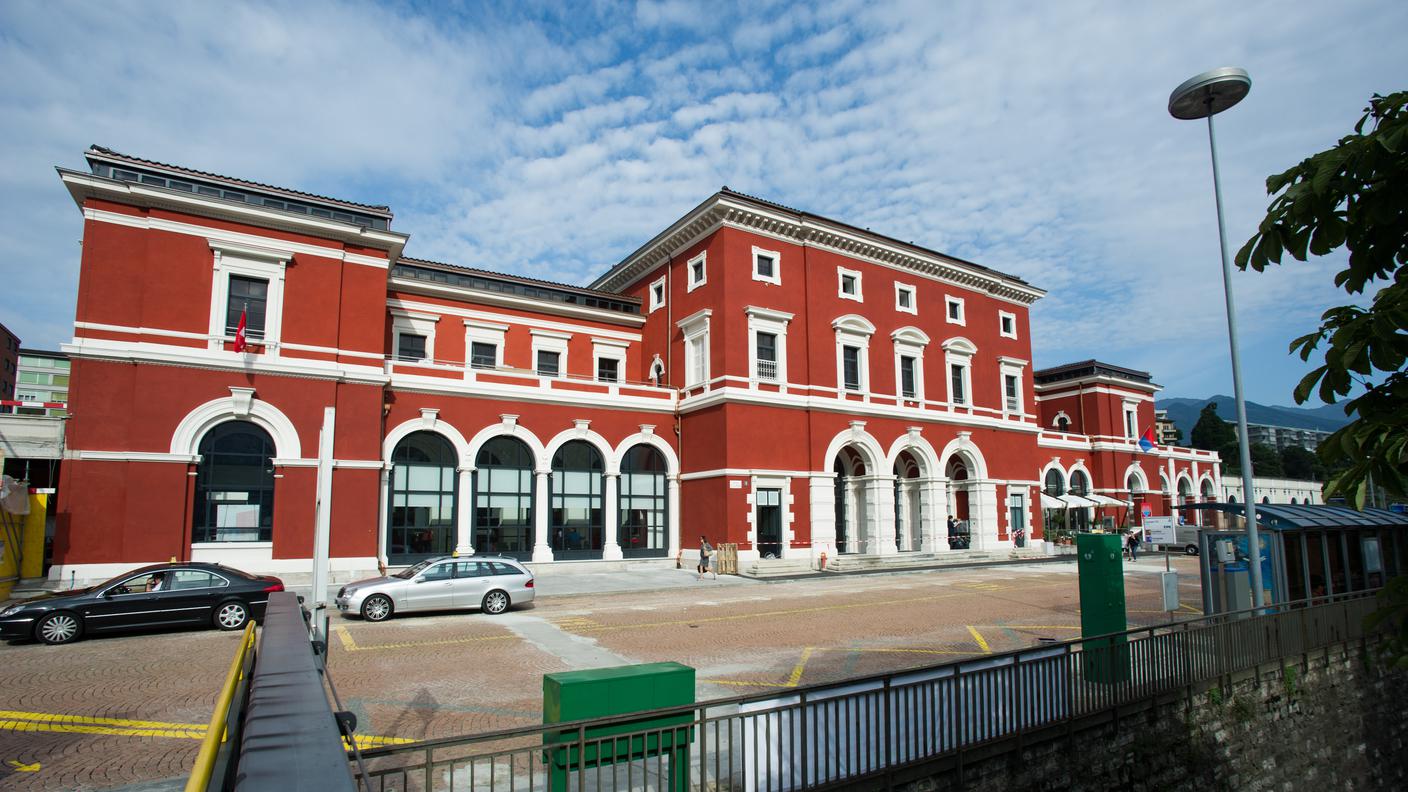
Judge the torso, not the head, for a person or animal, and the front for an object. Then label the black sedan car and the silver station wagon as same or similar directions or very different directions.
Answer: same or similar directions

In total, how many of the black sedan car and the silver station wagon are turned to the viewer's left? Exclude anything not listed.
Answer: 2

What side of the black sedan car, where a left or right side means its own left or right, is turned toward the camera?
left

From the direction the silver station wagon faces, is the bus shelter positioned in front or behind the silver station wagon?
behind

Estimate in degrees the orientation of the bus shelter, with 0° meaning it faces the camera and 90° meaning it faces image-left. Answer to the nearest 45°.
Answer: approximately 135°

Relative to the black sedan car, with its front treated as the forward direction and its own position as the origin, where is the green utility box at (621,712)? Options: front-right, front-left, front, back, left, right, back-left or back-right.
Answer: left

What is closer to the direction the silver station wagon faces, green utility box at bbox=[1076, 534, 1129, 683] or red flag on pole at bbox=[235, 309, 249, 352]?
the red flag on pole

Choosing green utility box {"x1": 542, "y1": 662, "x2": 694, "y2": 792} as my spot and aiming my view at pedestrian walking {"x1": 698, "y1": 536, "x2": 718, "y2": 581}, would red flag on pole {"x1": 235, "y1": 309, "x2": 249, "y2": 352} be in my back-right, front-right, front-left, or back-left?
front-left

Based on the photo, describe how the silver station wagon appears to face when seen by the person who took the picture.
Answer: facing to the left of the viewer
